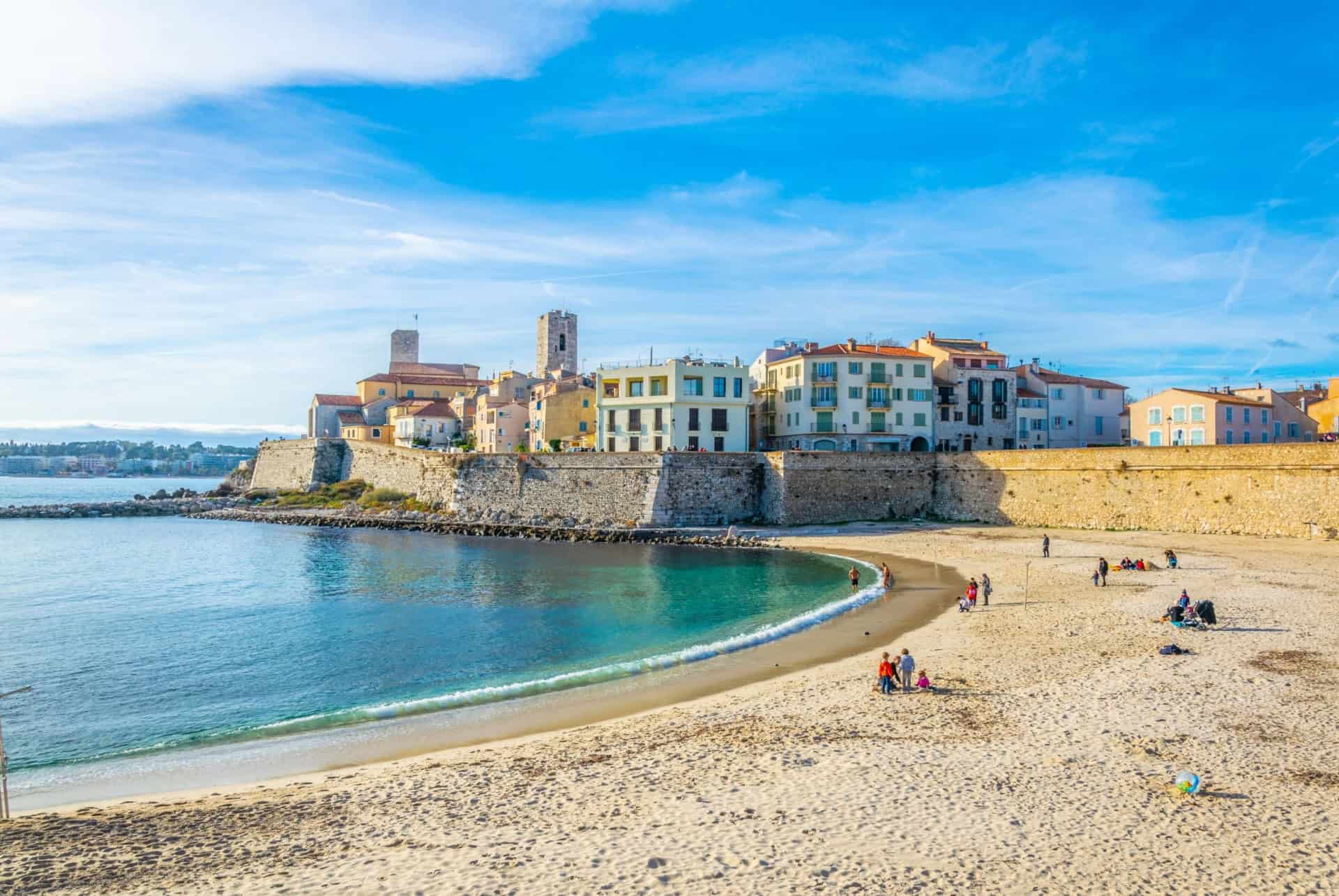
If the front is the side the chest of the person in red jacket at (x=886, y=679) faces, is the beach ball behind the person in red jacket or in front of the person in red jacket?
behind

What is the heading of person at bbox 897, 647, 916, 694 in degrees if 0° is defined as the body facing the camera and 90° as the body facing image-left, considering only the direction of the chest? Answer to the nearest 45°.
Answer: approximately 180°

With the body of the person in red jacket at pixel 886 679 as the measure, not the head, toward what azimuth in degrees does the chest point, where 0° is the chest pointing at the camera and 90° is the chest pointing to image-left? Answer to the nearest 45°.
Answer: approximately 180°

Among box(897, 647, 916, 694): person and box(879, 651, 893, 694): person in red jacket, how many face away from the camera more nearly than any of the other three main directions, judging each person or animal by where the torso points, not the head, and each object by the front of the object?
2

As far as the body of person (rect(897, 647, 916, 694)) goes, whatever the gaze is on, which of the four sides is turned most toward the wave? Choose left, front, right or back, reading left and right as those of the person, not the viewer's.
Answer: left

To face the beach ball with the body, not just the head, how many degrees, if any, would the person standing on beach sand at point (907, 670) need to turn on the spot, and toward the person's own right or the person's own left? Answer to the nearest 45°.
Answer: approximately 135° to the person's own right
